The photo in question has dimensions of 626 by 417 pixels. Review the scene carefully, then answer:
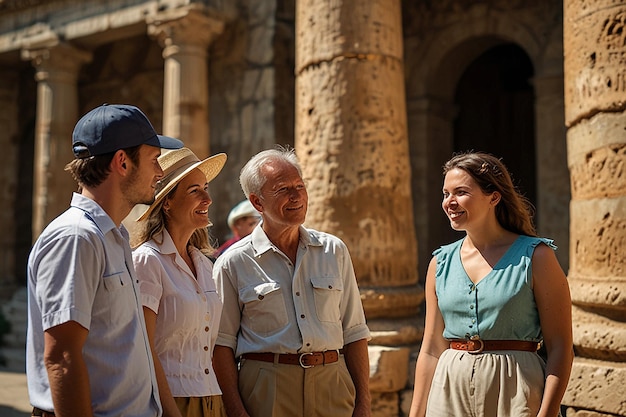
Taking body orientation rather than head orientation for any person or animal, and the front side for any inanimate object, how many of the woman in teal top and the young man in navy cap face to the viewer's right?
1

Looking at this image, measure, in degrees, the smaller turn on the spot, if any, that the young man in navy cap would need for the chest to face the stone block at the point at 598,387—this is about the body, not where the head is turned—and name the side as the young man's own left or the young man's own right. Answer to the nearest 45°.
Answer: approximately 45° to the young man's own left

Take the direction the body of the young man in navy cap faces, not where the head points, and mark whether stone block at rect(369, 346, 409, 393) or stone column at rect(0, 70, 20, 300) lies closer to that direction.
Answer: the stone block

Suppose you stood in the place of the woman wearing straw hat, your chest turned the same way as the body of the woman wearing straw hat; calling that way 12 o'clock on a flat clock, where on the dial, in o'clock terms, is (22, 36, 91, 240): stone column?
The stone column is roughly at 7 o'clock from the woman wearing straw hat.

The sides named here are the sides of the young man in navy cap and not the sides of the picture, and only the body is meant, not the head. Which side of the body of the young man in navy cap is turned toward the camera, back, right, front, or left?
right

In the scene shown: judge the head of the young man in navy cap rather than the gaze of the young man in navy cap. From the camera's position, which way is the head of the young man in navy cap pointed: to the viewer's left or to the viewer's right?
to the viewer's right

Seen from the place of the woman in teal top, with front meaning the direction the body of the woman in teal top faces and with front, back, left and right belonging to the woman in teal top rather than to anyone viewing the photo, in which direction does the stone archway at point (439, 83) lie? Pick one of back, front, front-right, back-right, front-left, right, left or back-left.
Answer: back-right

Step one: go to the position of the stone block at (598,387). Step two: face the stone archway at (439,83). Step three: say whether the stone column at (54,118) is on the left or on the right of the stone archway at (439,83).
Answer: left

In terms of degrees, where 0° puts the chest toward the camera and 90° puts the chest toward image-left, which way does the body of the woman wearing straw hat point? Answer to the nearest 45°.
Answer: approximately 315°

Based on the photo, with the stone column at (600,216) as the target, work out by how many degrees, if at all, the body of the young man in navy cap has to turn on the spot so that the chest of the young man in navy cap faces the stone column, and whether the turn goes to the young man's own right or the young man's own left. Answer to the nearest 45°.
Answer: approximately 45° to the young man's own left
